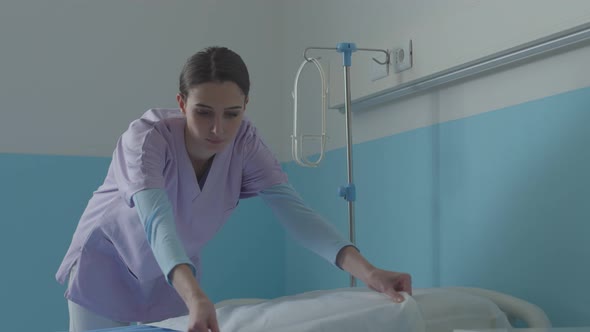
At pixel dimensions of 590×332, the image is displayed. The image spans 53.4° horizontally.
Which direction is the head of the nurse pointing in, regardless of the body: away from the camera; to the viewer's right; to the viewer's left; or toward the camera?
toward the camera

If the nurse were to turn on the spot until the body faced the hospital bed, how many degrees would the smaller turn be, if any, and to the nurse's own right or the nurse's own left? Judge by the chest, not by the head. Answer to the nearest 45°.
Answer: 0° — they already face it
